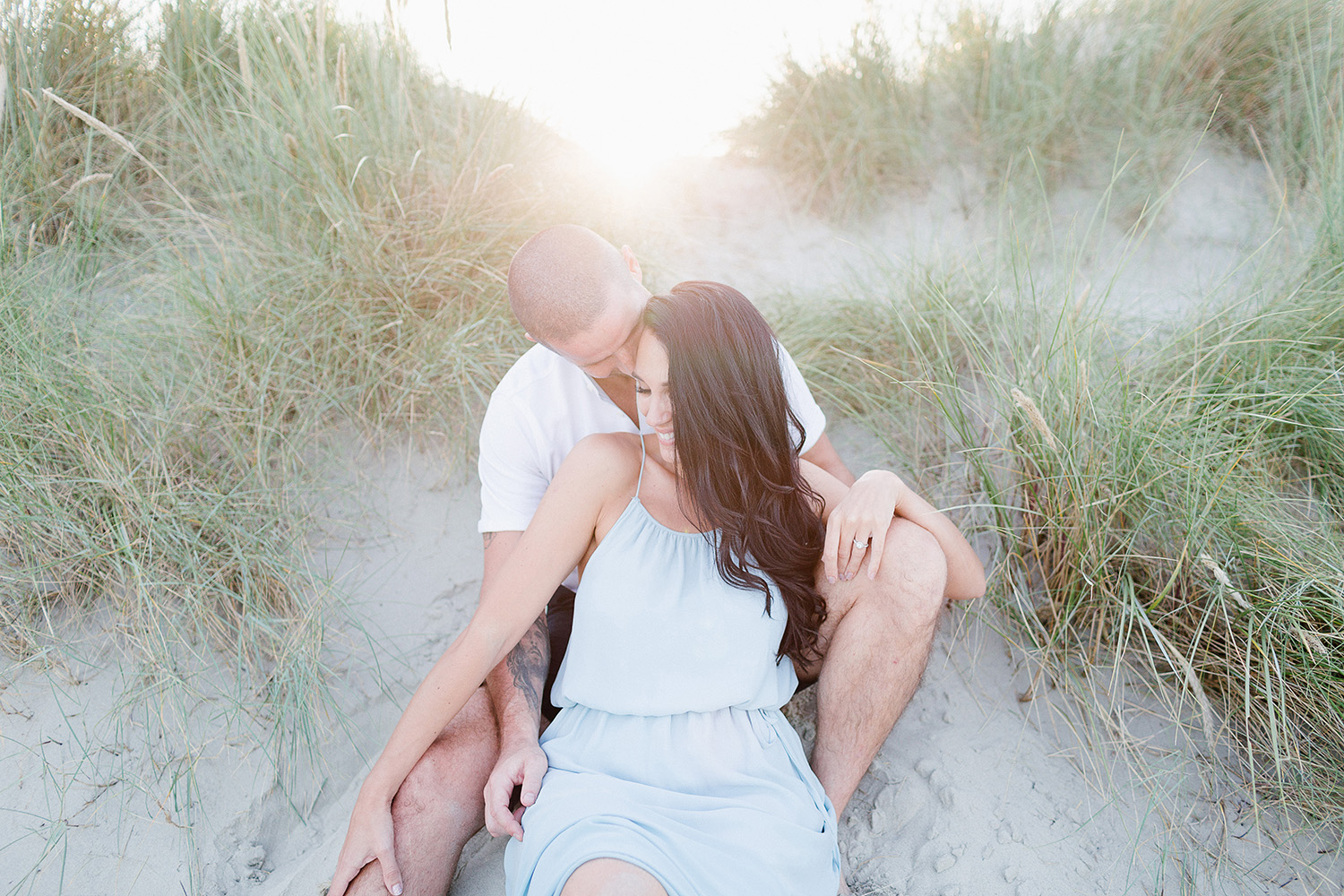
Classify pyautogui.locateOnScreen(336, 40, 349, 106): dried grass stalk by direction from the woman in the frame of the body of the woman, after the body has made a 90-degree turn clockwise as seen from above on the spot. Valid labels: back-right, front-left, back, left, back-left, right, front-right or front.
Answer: front-right

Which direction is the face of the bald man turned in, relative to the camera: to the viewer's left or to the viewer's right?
to the viewer's right

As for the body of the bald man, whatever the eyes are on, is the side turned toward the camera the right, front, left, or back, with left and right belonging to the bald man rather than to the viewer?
front

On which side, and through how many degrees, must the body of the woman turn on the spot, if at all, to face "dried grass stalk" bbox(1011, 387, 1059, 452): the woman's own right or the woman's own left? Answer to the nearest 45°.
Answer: approximately 90° to the woman's own left

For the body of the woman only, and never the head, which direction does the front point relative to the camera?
toward the camera

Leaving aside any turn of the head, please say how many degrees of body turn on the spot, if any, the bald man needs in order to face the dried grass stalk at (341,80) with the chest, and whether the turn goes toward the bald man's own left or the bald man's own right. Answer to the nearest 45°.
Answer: approximately 135° to the bald man's own right

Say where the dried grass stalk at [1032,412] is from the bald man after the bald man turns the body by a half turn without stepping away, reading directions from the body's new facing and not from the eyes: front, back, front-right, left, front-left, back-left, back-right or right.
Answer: right
